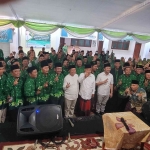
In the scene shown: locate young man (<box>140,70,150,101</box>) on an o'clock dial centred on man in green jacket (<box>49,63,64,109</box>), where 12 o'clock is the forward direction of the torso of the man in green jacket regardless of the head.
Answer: The young man is roughly at 9 o'clock from the man in green jacket.

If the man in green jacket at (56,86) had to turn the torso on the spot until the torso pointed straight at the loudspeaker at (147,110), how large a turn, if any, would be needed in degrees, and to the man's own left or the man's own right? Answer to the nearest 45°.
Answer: approximately 45° to the man's own left

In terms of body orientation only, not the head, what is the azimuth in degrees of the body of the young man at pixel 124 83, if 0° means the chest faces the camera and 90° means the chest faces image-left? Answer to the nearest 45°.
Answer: approximately 0°

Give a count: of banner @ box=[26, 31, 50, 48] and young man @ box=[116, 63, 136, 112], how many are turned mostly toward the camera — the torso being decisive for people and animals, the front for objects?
2

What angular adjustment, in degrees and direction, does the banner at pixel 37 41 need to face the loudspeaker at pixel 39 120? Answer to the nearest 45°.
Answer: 0° — it already faces it

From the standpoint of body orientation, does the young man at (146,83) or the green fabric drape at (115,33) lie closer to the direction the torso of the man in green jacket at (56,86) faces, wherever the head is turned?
the young man
